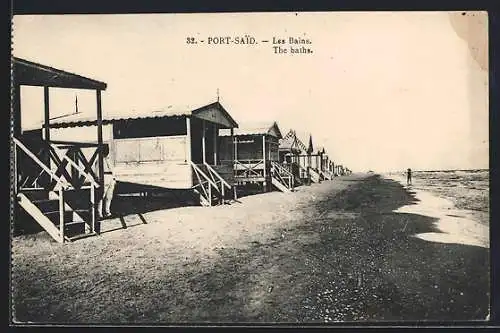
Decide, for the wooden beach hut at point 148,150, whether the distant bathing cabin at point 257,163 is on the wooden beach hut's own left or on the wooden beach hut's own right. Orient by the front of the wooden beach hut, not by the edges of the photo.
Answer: on the wooden beach hut's own left

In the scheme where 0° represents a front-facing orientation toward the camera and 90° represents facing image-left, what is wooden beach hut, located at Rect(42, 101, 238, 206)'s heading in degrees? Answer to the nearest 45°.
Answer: approximately 315°
